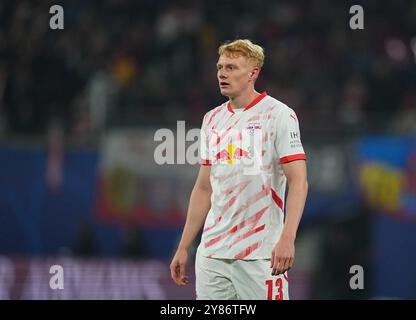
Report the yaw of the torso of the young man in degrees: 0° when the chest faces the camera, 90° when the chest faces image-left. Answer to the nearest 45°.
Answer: approximately 45°
